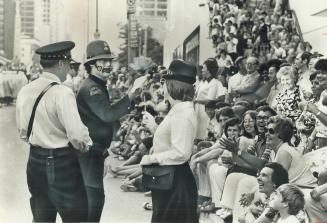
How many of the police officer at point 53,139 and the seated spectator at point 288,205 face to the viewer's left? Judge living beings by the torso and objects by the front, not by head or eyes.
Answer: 1

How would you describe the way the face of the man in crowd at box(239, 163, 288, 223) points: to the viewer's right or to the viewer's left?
to the viewer's left

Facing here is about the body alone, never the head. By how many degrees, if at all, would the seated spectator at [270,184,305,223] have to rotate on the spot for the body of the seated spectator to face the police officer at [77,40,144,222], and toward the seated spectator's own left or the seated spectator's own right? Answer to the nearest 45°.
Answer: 0° — they already face them

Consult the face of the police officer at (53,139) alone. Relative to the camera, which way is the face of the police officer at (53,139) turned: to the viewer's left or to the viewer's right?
to the viewer's right

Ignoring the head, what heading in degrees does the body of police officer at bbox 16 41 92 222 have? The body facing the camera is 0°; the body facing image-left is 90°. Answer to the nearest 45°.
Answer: approximately 225°

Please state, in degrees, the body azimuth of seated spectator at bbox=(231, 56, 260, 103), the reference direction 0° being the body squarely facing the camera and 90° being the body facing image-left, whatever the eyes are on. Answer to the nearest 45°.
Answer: approximately 45°
